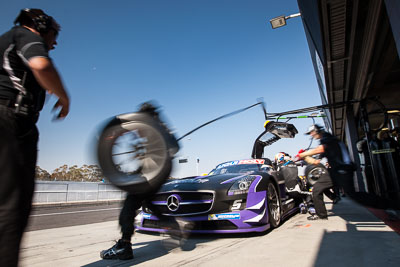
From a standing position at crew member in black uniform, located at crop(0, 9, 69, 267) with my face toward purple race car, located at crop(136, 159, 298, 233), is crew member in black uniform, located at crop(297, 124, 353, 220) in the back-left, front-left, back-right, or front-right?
front-right

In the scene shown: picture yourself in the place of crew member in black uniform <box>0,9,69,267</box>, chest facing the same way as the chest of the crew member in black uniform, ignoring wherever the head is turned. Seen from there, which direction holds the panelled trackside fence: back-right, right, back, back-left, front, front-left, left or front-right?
front-left

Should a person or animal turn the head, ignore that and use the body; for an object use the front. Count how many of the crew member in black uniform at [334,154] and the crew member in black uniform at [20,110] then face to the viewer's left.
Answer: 1

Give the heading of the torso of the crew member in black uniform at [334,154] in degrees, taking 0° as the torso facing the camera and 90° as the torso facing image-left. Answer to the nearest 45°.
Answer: approximately 90°

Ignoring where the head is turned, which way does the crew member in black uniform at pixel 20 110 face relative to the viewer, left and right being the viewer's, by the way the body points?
facing away from the viewer and to the right of the viewer

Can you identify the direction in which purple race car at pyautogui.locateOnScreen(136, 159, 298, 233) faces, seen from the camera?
facing the viewer and to the left of the viewer

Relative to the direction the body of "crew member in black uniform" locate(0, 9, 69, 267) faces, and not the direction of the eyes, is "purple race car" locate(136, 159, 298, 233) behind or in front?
in front

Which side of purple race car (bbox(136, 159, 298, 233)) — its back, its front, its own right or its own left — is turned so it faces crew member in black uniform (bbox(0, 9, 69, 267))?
front

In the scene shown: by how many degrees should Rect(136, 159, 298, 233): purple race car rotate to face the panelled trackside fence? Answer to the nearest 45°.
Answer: approximately 90° to its right

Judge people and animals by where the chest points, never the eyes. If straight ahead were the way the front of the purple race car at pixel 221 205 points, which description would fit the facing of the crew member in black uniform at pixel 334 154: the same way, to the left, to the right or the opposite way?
to the right

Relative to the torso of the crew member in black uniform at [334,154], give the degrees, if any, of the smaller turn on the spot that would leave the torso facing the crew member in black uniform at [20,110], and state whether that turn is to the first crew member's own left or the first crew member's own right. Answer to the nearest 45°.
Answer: approximately 45° to the first crew member's own left

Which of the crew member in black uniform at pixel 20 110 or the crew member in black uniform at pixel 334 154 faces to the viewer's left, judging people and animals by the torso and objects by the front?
the crew member in black uniform at pixel 334 154
